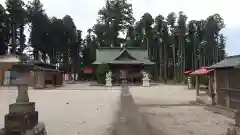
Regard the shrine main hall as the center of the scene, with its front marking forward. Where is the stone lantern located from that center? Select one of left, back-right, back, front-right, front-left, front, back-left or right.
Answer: front

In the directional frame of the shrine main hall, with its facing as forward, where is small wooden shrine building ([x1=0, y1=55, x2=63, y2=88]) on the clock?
The small wooden shrine building is roughly at 2 o'clock from the shrine main hall.

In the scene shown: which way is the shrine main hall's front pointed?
toward the camera

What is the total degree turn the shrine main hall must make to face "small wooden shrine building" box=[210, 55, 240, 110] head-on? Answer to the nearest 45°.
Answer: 0° — it already faces it

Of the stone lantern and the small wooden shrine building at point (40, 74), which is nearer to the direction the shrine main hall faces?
the stone lantern
